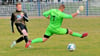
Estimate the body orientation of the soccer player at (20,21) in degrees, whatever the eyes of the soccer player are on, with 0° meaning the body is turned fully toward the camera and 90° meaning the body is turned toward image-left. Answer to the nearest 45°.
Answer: approximately 315°

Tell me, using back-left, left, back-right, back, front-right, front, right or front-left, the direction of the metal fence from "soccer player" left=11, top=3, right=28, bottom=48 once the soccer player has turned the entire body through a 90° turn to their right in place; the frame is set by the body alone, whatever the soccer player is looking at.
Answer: back-right
